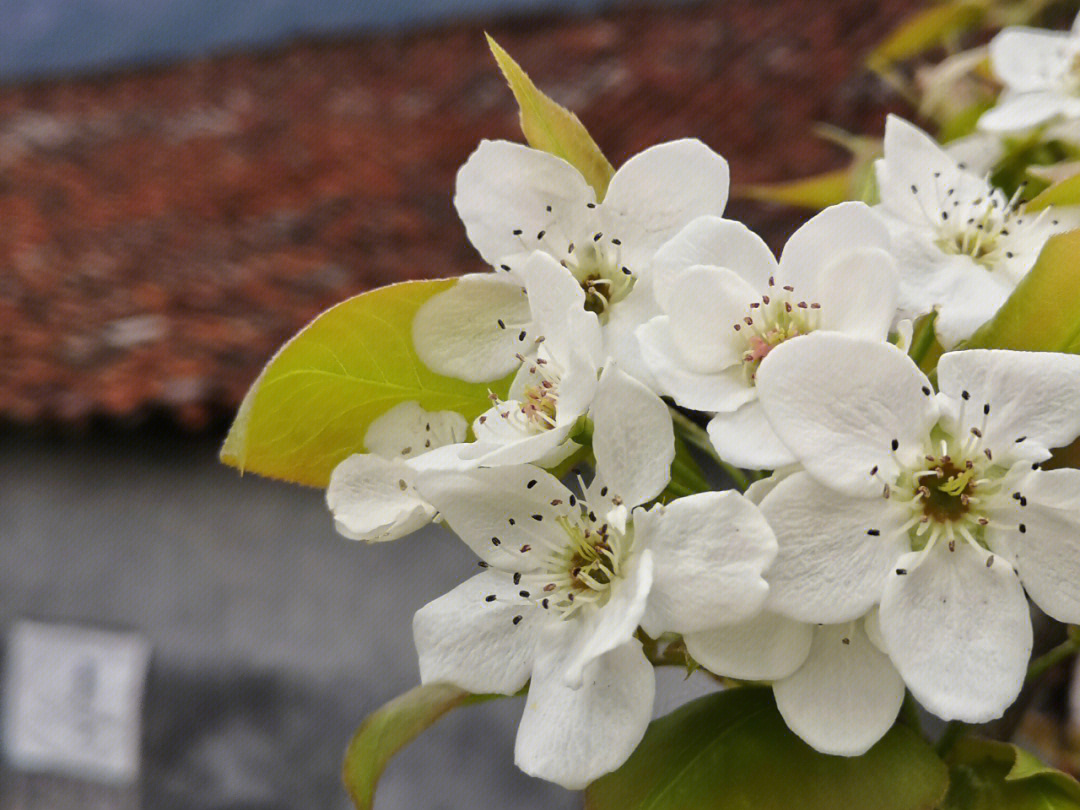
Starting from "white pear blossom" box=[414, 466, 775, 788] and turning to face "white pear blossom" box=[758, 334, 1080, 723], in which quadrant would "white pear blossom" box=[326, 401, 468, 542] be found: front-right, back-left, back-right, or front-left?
back-left

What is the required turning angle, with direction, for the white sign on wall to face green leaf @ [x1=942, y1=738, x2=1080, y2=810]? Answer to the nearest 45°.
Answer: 0° — it already faces it

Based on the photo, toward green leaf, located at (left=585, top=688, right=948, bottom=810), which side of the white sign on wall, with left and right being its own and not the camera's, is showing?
front

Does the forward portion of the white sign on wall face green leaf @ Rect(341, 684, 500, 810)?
yes

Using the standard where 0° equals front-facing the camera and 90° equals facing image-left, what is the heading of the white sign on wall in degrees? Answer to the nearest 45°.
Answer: approximately 0°
